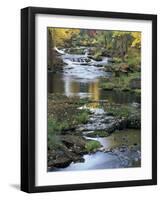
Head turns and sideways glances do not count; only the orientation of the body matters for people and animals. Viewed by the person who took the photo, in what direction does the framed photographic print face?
facing the viewer and to the right of the viewer
